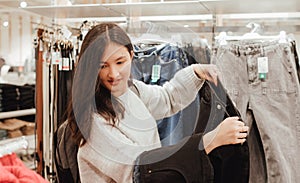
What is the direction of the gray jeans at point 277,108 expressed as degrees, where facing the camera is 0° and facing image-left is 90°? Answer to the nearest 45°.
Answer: approximately 0°

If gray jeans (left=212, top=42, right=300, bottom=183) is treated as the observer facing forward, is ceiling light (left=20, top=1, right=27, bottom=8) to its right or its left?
on its right

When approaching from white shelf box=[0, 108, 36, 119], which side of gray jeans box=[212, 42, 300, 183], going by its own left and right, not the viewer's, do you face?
right

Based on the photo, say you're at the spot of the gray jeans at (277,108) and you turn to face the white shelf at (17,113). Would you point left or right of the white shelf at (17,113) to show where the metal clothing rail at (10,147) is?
left

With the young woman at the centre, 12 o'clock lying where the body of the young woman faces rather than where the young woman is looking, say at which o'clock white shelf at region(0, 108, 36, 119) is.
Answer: The white shelf is roughly at 6 o'clock from the young woman.

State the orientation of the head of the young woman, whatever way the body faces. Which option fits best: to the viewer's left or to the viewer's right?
to the viewer's right
